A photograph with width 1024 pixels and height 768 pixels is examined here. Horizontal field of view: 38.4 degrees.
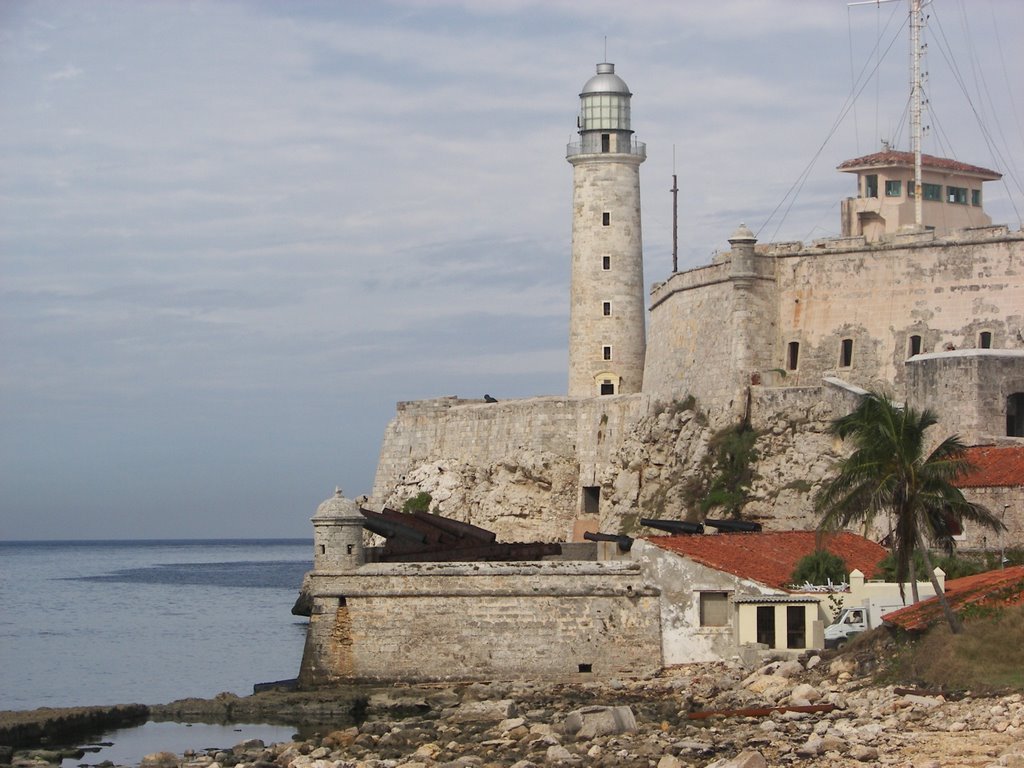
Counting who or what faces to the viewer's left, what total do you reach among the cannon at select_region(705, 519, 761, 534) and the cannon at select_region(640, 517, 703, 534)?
2

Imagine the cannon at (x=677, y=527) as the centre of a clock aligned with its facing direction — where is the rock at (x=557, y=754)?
The rock is roughly at 9 o'clock from the cannon.

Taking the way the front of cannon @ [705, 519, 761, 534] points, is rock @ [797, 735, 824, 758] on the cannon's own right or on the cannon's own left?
on the cannon's own left

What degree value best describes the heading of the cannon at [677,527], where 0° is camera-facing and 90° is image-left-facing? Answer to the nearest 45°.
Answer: approximately 90°

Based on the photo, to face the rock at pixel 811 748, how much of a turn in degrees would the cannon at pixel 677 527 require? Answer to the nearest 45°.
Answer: approximately 90° to its left

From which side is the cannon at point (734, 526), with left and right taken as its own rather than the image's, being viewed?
left

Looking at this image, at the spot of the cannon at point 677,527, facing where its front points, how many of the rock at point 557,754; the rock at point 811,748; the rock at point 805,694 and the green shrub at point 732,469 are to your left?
3

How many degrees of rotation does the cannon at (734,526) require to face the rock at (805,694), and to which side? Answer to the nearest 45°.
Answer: approximately 90° to its left

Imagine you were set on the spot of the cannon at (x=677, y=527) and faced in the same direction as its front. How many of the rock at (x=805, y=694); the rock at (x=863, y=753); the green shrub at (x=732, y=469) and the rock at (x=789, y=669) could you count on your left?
3
